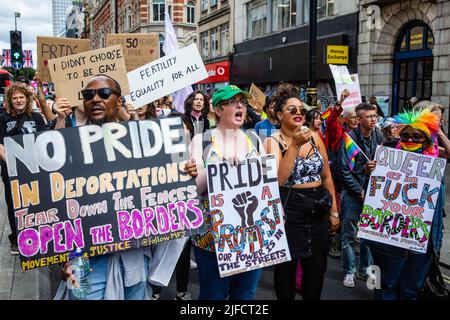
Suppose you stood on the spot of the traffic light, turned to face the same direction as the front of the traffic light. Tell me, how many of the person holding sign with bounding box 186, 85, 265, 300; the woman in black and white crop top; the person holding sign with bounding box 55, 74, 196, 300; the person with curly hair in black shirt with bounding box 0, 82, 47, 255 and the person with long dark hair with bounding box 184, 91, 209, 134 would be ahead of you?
5

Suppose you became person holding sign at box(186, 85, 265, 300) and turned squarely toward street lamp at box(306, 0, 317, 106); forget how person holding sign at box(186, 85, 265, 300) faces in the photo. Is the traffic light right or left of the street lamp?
left

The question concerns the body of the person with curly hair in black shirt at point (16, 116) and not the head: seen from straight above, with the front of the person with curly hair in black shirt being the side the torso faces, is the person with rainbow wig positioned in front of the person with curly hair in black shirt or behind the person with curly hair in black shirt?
in front

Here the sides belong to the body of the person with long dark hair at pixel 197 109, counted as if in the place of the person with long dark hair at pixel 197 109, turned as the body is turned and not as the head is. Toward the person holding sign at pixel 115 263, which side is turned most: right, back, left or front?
front

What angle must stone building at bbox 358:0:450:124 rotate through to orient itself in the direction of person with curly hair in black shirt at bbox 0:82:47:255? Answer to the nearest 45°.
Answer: approximately 45° to its left

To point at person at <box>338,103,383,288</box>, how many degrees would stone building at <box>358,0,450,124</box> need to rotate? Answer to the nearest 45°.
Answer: approximately 45° to its left

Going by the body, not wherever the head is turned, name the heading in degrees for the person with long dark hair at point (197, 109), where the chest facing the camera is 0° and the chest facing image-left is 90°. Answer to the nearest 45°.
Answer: approximately 0°

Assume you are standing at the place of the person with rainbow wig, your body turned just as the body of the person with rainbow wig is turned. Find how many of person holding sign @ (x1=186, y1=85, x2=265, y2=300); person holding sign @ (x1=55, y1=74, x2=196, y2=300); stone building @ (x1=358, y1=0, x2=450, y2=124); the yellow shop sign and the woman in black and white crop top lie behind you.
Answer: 2
